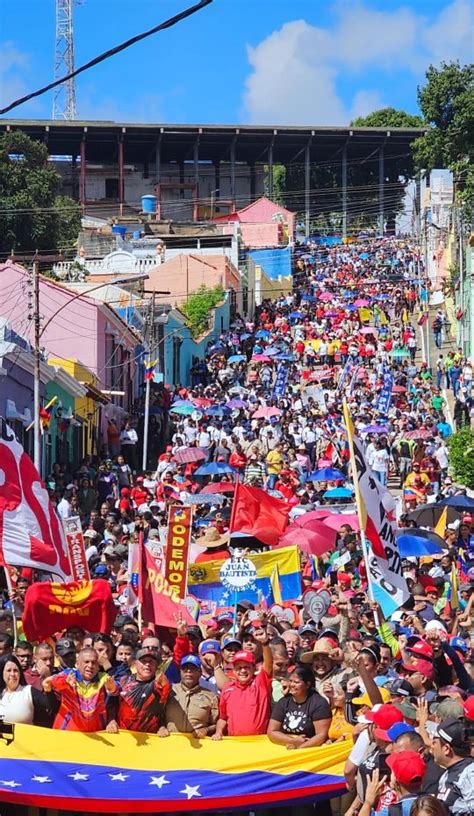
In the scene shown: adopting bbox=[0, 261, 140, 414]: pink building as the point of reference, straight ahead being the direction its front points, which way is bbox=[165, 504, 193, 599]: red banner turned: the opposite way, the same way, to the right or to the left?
to the right

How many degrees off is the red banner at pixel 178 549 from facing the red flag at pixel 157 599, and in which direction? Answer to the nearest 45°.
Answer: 0° — it already faces it

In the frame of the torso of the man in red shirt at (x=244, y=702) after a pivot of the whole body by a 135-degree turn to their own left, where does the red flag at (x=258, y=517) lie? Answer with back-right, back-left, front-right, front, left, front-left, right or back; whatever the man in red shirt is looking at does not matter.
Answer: front-left

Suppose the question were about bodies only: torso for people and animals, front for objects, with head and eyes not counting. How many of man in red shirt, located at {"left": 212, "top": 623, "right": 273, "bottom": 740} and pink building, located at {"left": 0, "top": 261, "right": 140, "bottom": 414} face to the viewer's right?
1

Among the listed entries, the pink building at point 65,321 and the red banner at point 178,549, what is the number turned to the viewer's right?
1

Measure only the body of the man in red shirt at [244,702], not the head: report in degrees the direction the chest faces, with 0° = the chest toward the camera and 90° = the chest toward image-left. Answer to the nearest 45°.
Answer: approximately 0°

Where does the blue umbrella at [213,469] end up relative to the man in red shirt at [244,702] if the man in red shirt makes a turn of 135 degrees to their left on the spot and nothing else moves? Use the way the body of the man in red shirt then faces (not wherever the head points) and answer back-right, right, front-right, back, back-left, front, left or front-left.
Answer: front-left

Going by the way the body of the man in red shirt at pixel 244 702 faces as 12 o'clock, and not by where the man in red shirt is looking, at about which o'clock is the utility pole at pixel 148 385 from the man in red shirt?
The utility pole is roughly at 6 o'clock from the man in red shirt.

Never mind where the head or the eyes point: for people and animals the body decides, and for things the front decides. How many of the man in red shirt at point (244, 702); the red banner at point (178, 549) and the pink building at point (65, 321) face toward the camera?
2

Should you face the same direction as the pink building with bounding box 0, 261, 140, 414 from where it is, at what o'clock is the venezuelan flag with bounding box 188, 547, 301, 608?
The venezuelan flag is roughly at 3 o'clock from the pink building.

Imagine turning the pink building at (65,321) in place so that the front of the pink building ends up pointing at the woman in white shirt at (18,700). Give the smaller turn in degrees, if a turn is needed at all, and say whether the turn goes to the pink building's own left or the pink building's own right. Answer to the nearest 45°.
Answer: approximately 90° to the pink building's own right
